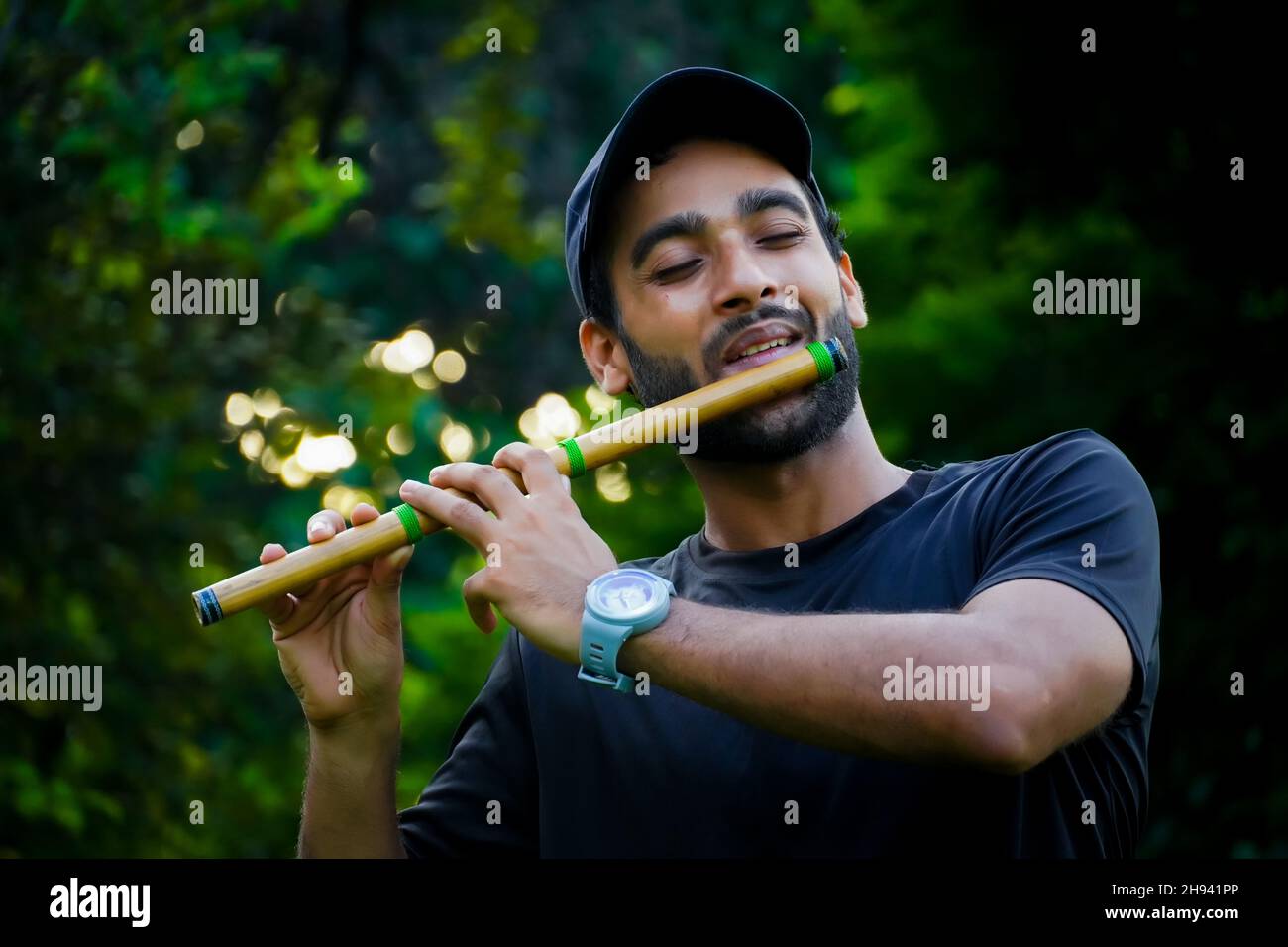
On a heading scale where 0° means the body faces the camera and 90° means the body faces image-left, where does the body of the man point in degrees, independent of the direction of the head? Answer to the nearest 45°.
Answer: approximately 0°
